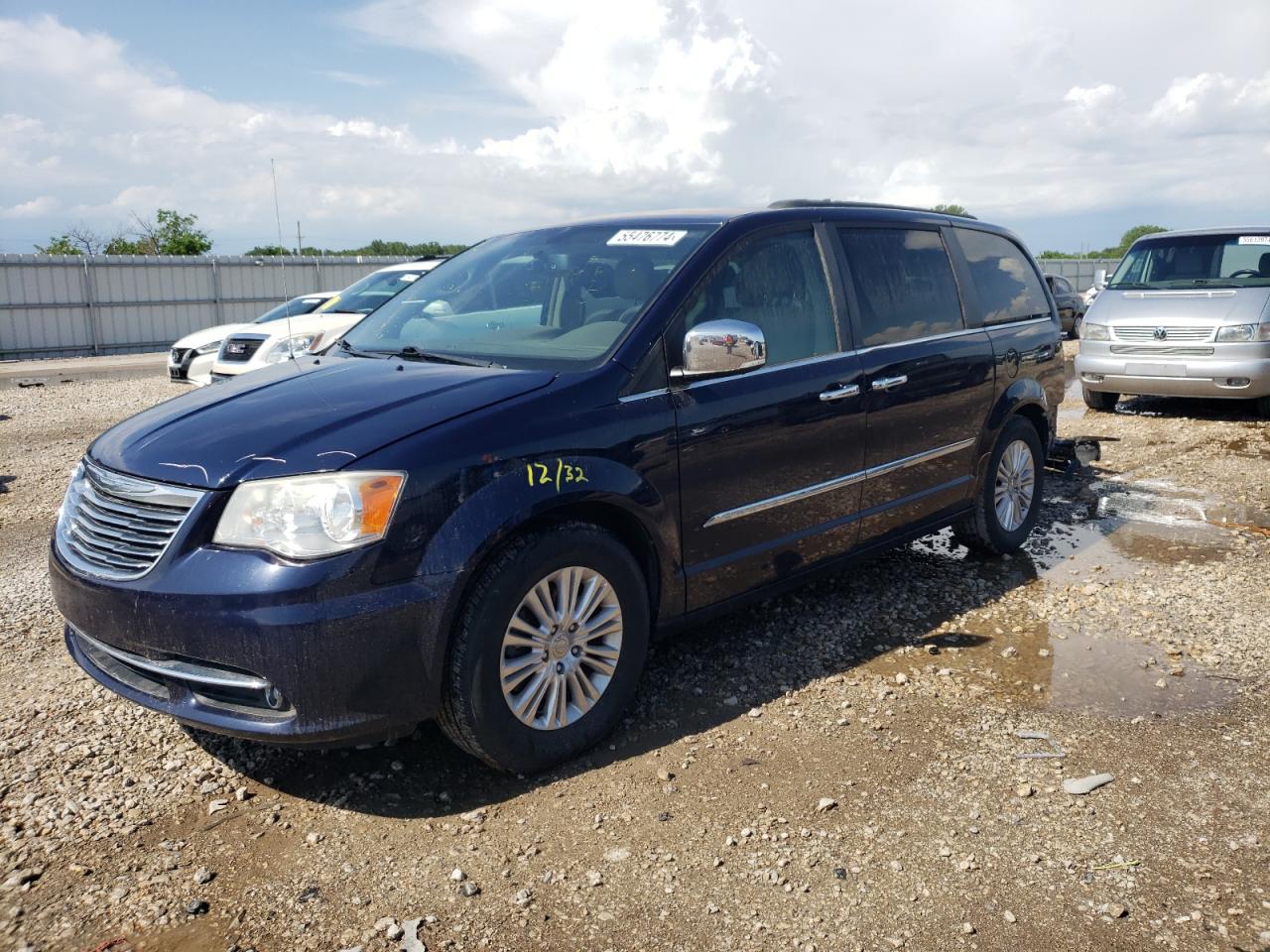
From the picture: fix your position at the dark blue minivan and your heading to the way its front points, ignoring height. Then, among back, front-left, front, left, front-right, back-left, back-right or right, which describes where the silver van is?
back

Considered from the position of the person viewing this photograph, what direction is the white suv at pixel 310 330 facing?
facing the viewer and to the left of the viewer

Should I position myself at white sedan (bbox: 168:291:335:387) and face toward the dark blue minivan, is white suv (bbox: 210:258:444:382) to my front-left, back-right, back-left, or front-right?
front-left

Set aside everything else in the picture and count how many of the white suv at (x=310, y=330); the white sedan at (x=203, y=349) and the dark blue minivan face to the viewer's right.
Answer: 0

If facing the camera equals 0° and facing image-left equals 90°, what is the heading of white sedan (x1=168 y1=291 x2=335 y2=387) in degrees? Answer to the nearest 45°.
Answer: approximately 45°

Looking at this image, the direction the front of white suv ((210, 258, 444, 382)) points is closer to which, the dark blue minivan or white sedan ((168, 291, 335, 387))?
the dark blue minivan

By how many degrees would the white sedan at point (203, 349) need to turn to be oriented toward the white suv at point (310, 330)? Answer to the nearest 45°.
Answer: approximately 90° to its left

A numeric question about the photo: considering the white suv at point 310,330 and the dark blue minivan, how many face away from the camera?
0

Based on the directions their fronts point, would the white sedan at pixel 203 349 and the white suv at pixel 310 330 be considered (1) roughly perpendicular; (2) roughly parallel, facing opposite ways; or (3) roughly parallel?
roughly parallel

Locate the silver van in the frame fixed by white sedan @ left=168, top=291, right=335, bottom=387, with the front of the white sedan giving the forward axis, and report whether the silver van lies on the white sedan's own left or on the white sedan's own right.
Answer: on the white sedan's own left

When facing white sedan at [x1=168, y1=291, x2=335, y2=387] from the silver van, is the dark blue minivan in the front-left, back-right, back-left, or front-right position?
front-left

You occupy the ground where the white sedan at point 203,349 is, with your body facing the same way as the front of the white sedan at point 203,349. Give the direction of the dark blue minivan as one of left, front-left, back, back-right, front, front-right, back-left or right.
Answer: front-left

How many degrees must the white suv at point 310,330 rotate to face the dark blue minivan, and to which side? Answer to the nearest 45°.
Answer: approximately 45° to its left

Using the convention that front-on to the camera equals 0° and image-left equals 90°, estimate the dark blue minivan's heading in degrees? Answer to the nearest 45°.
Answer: approximately 45°

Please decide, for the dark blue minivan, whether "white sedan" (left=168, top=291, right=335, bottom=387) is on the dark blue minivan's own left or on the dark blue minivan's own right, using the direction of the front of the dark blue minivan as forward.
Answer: on the dark blue minivan's own right

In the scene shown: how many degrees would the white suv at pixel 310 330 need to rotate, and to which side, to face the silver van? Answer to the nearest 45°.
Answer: approximately 135° to its left
